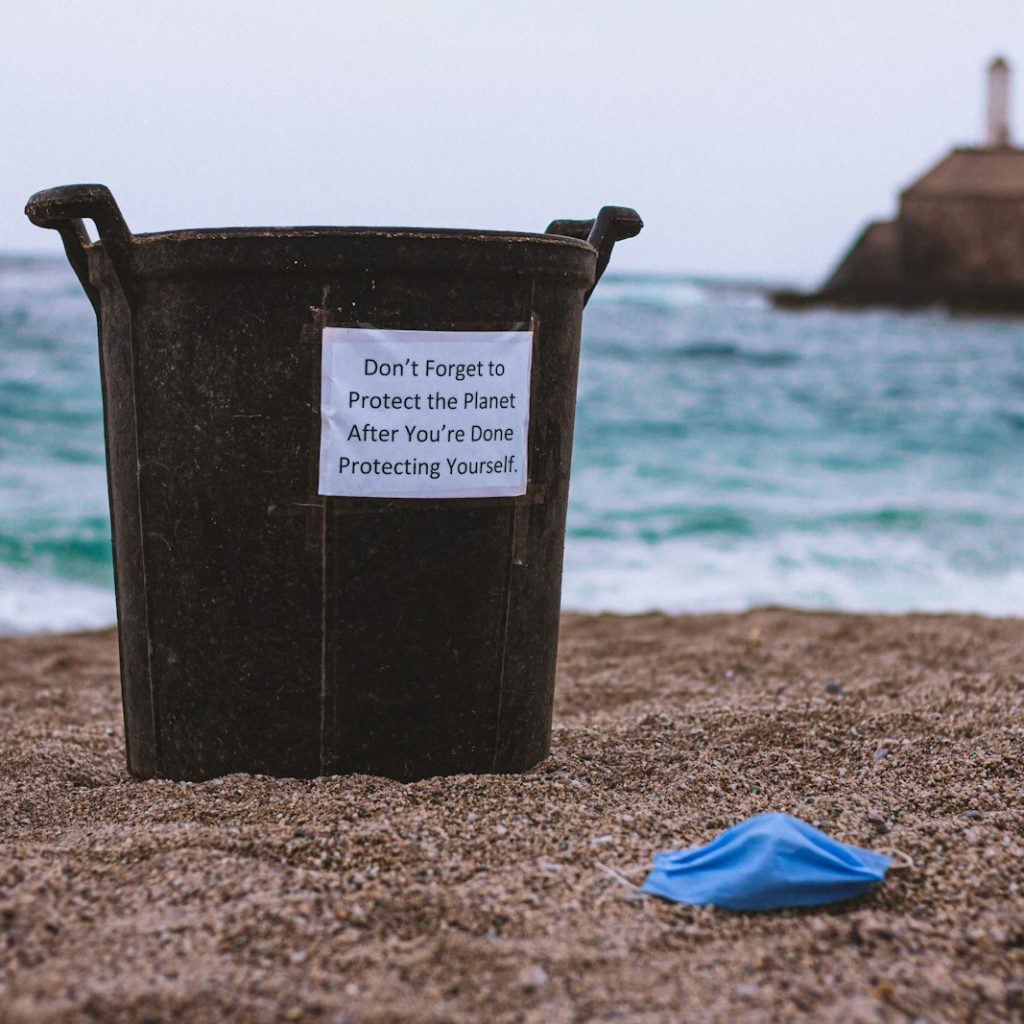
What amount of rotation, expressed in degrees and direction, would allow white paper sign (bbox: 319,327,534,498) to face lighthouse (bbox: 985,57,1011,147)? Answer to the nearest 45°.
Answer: approximately 135° to its left

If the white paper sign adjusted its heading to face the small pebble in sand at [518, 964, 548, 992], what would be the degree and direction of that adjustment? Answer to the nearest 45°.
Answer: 0° — it already faces it

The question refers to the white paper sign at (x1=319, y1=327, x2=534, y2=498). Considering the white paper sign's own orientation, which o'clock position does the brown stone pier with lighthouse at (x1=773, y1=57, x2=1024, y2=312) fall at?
The brown stone pier with lighthouse is roughly at 7 o'clock from the white paper sign.

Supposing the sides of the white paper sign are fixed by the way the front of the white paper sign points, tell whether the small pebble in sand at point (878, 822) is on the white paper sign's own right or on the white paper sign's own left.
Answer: on the white paper sign's own left

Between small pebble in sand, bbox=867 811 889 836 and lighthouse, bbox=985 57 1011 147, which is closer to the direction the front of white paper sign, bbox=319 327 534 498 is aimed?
the small pebble in sand

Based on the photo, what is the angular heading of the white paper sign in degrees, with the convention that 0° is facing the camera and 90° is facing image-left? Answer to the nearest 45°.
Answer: approximately 0°

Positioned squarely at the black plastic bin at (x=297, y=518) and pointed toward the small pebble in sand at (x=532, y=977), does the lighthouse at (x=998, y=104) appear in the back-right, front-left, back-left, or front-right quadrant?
back-left
